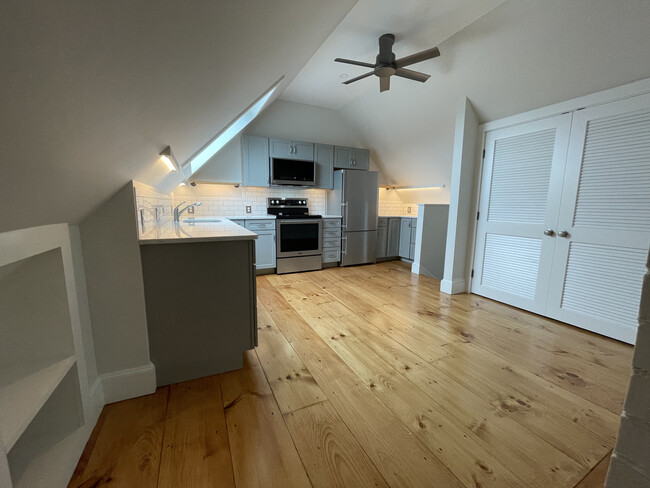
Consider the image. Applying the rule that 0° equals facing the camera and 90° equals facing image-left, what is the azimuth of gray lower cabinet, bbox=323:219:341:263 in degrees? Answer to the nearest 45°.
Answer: approximately 0°

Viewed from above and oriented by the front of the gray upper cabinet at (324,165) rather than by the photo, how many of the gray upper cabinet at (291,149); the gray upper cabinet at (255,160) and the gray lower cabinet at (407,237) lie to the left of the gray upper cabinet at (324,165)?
1

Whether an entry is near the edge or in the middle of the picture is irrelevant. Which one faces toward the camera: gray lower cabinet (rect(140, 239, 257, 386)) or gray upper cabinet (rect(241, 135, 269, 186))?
the gray upper cabinet

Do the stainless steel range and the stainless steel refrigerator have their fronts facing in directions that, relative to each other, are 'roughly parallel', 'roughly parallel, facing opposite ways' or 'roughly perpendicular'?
roughly parallel

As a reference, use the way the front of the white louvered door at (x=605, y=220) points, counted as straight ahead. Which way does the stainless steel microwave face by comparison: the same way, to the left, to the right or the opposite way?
to the left

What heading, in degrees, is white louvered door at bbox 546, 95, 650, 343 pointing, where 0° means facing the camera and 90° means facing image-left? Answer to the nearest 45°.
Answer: approximately 45°

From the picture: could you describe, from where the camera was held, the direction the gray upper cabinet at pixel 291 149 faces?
facing the viewer

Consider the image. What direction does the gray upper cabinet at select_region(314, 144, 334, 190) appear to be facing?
toward the camera

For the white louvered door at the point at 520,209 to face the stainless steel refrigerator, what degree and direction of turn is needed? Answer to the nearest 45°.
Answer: approximately 45° to its right

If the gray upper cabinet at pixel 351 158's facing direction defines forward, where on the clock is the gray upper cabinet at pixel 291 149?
the gray upper cabinet at pixel 291 149 is roughly at 2 o'clock from the gray upper cabinet at pixel 351 158.

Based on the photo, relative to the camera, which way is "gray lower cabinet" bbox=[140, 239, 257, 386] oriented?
to the viewer's right

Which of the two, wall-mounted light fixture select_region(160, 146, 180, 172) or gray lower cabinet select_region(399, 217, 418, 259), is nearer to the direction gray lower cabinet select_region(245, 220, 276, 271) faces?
the wall-mounted light fixture

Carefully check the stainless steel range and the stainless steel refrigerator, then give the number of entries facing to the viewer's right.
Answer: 0
